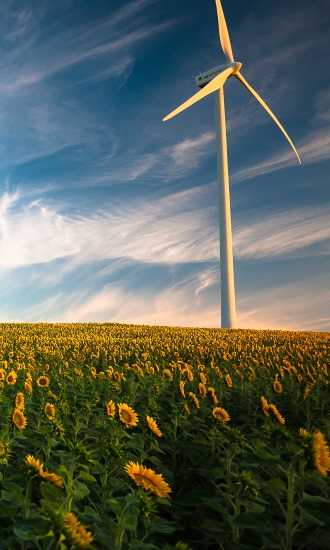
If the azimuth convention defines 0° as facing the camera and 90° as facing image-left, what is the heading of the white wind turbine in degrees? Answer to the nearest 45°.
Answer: approximately 315°

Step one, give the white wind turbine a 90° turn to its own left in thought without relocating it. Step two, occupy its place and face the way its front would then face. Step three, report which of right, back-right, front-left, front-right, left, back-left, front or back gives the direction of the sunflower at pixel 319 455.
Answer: back-right

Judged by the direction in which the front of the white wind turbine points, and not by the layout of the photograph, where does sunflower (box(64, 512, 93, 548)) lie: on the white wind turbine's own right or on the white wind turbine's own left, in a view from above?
on the white wind turbine's own right
